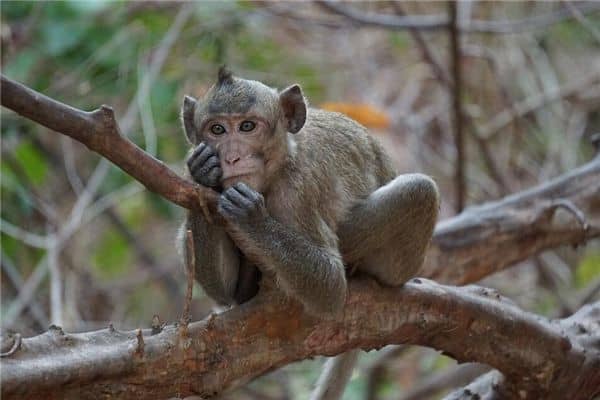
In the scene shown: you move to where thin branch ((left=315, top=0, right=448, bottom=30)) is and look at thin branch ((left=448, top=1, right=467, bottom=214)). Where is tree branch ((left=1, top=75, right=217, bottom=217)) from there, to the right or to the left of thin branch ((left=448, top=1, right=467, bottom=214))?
right

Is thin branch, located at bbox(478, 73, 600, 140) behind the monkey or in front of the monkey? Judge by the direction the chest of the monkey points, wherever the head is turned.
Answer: behind

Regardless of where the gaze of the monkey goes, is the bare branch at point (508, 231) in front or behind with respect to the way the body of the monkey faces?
behind

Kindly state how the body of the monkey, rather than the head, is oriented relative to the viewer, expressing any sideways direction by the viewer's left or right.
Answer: facing the viewer and to the left of the viewer

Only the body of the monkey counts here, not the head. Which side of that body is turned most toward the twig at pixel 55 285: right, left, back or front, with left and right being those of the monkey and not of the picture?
right

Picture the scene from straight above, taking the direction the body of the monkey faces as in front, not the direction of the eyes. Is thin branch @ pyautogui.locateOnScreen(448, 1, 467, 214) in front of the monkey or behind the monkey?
behind
